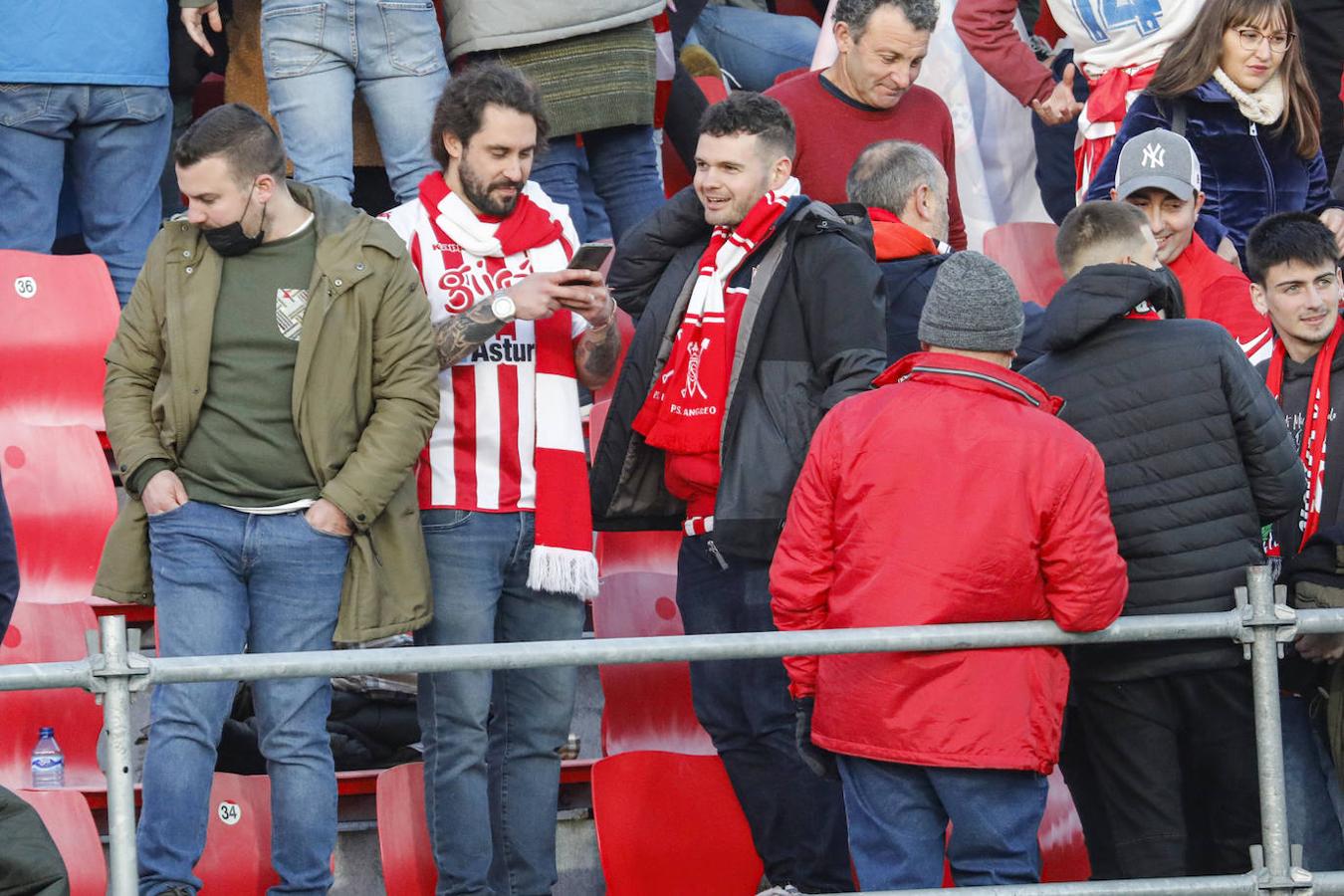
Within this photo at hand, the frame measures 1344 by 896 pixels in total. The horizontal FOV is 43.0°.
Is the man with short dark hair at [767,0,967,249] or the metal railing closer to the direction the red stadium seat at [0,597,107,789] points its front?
the metal railing

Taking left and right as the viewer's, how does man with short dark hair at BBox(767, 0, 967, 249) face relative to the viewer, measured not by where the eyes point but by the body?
facing the viewer and to the right of the viewer

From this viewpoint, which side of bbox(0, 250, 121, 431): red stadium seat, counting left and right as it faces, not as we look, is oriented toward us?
front

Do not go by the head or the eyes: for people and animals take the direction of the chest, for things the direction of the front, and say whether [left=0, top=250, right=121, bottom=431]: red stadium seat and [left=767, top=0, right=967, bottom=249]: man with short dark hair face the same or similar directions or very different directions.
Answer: same or similar directions

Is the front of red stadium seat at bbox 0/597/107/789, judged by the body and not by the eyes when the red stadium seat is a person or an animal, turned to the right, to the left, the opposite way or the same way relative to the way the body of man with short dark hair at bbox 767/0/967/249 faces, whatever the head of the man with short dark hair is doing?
the same way

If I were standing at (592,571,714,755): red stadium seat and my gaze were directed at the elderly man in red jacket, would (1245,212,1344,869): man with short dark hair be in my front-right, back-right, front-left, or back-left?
front-left

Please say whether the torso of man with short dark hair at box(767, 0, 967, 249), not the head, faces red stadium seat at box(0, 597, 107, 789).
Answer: no

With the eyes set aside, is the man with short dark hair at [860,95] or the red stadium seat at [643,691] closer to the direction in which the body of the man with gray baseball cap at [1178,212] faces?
the red stadium seat

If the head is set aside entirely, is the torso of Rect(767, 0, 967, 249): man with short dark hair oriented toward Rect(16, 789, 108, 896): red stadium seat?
no

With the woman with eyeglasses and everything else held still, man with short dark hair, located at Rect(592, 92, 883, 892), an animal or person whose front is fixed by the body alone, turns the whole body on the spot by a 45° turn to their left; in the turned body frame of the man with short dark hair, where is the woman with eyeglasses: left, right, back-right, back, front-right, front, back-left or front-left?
back-left

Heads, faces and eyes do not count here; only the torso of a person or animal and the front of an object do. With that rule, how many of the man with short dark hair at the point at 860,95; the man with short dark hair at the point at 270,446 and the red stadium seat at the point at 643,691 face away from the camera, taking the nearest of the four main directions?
0

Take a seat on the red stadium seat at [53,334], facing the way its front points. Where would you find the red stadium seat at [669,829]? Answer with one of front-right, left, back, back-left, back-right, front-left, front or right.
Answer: front-left

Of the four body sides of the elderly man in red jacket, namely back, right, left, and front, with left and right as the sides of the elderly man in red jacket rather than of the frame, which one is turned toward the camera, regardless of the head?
back

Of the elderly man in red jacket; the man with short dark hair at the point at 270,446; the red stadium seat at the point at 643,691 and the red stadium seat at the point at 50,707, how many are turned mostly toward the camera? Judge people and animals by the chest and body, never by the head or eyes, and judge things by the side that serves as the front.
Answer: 3
